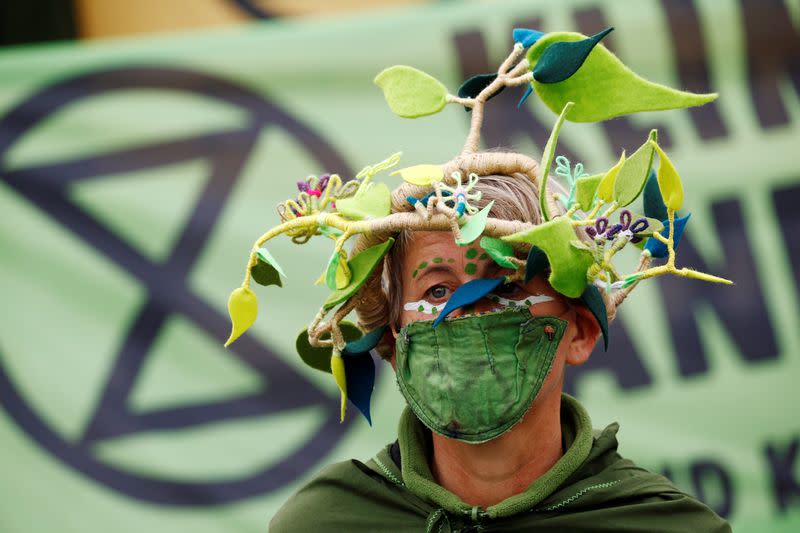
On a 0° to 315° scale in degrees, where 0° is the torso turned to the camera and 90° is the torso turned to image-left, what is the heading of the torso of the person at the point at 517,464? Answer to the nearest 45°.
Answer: approximately 0°
